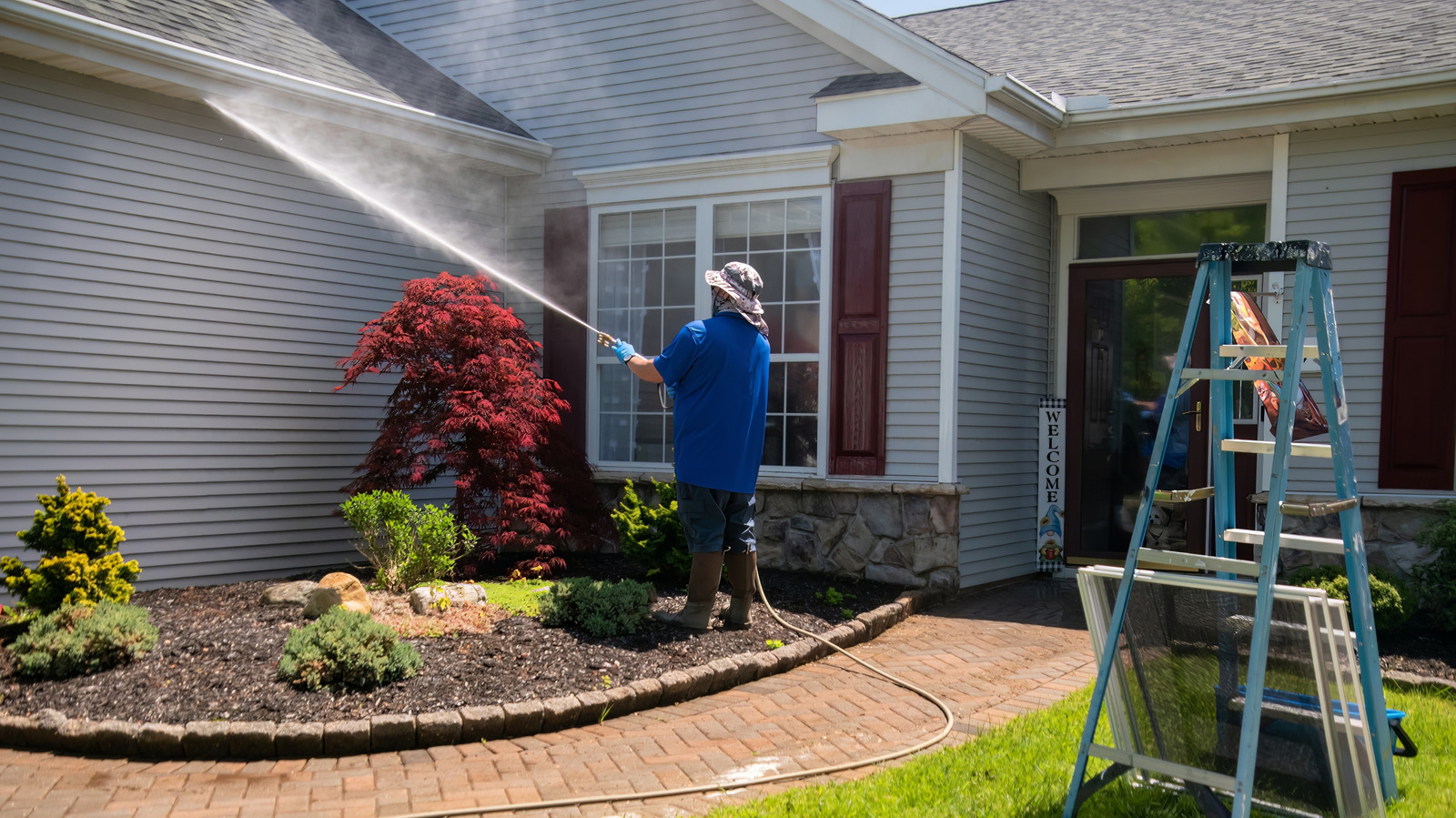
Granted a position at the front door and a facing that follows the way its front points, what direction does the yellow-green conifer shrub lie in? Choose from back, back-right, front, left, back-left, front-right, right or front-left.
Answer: front-right

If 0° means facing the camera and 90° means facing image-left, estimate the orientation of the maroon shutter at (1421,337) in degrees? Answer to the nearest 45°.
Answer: approximately 0°

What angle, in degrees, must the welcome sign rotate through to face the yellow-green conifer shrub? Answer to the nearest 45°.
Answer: approximately 45° to its right

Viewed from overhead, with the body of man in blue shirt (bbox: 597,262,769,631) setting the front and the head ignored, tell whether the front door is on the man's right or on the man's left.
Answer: on the man's right

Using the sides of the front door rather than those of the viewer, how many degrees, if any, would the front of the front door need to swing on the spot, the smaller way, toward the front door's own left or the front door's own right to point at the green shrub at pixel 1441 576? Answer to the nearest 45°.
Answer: approximately 45° to the front door's own left

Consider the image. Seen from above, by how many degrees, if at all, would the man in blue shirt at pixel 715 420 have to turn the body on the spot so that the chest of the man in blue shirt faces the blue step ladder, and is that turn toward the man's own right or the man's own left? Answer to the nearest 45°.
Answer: approximately 180°

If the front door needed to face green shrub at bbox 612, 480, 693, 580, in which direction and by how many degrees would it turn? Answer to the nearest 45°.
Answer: approximately 45° to its right

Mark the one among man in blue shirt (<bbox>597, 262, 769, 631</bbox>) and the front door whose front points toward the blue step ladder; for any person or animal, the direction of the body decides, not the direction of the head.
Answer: the front door

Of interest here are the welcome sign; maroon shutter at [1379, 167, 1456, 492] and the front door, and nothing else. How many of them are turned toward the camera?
3

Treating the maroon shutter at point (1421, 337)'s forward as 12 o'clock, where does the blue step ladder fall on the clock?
The blue step ladder is roughly at 12 o'clock from the maroon shutter.

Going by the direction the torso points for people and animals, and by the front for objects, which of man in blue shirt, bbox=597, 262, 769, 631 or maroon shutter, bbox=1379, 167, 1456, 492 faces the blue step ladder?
the maroon shutter
